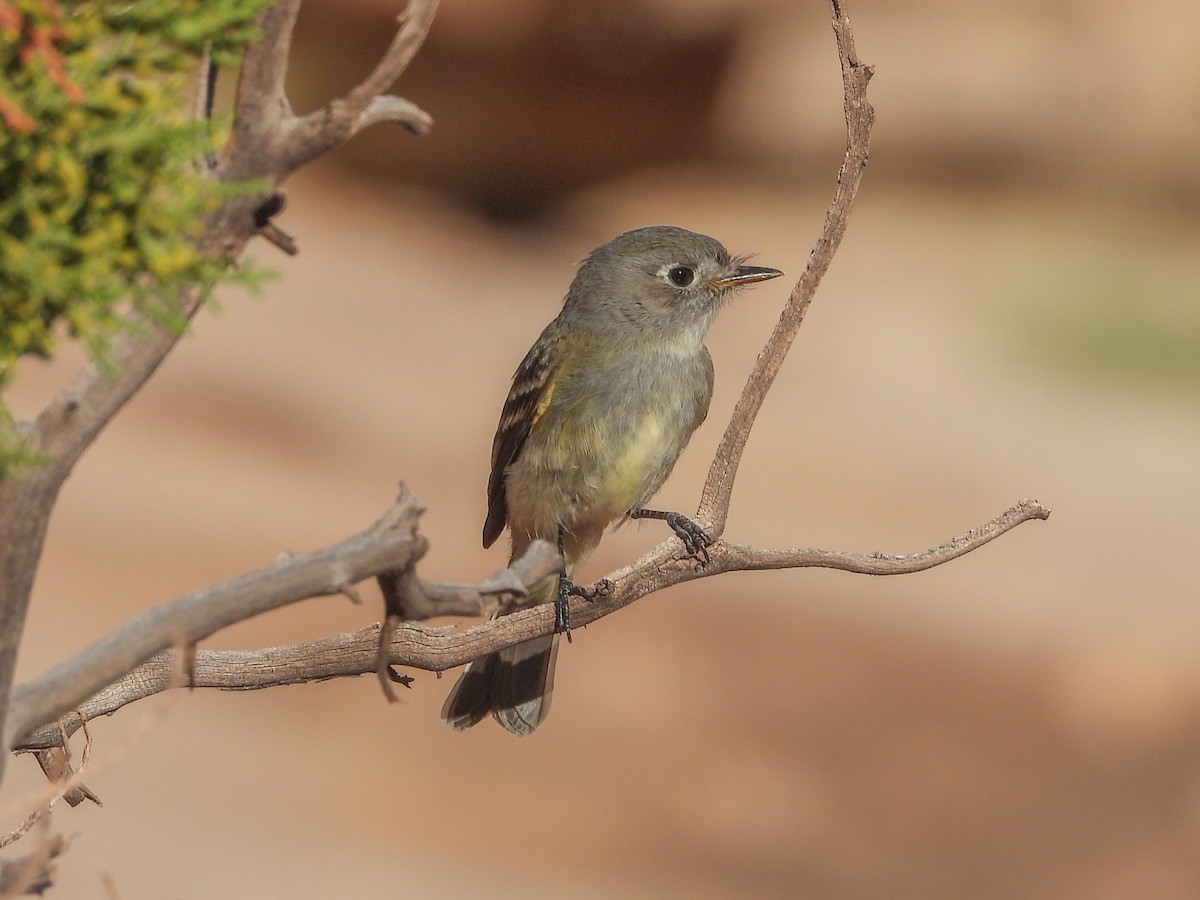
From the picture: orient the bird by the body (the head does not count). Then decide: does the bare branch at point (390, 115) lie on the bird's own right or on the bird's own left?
on the bird's own right

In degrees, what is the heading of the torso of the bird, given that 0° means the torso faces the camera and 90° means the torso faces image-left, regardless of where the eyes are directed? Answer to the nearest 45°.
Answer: approximately 315°
